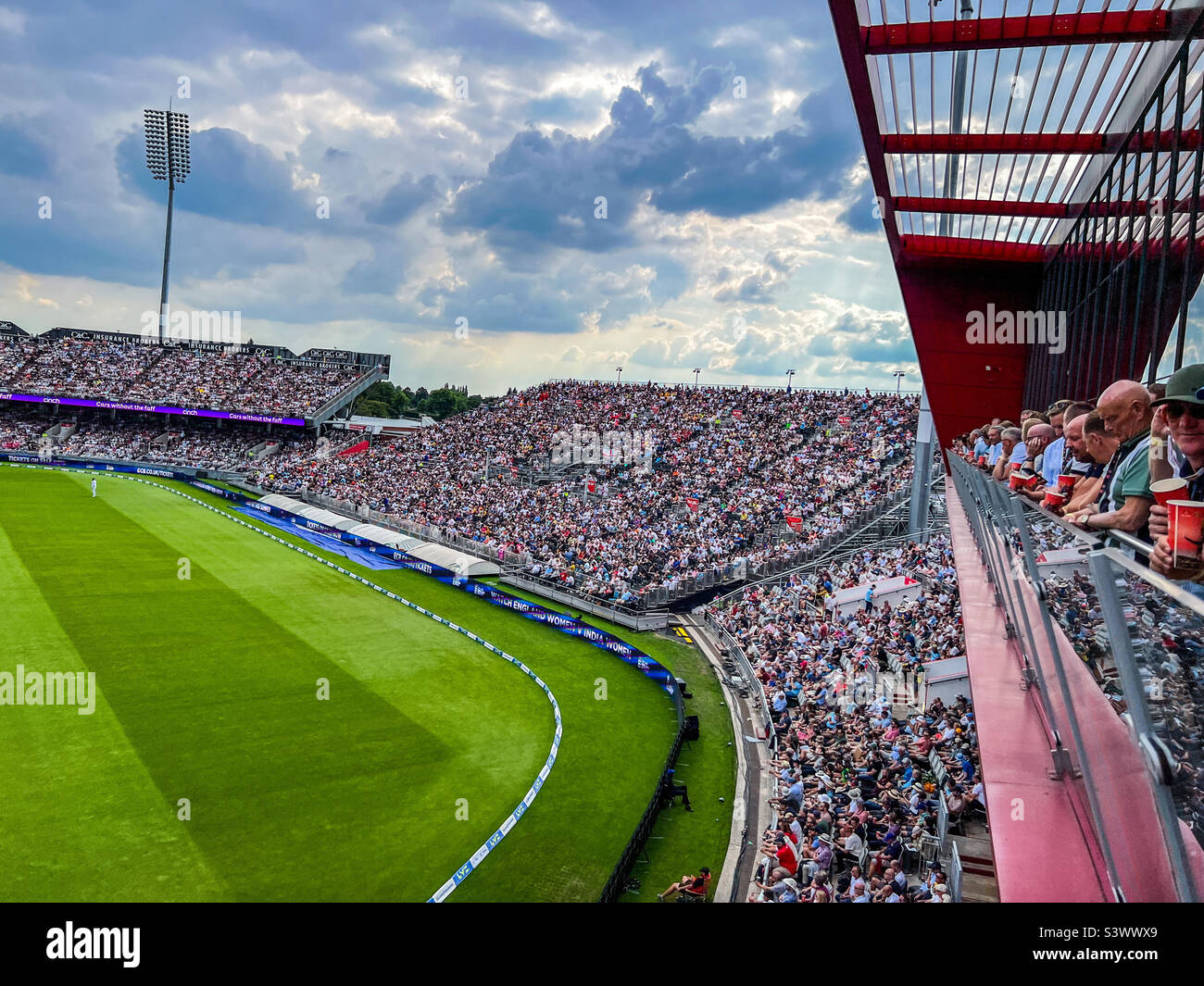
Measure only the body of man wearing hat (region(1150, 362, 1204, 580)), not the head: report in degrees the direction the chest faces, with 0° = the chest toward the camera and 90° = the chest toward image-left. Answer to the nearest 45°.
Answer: approximately 45°

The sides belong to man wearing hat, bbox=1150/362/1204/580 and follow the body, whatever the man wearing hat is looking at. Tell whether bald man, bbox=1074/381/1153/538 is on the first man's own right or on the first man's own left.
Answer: on the first man's own right

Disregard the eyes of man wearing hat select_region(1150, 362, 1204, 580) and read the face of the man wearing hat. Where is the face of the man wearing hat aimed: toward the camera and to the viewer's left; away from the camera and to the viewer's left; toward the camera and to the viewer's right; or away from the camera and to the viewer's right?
toward the camera and to the viewer's left

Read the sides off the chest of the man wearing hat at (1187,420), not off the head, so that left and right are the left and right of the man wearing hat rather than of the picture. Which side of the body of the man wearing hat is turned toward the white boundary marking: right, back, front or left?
right
